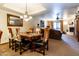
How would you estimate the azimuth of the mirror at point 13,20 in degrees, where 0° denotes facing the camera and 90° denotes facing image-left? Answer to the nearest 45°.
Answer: approximately 315°

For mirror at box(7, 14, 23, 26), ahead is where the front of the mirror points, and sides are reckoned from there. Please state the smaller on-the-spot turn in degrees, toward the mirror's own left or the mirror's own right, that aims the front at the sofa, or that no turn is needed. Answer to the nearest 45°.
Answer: approximately 45° to the mirror's own left
